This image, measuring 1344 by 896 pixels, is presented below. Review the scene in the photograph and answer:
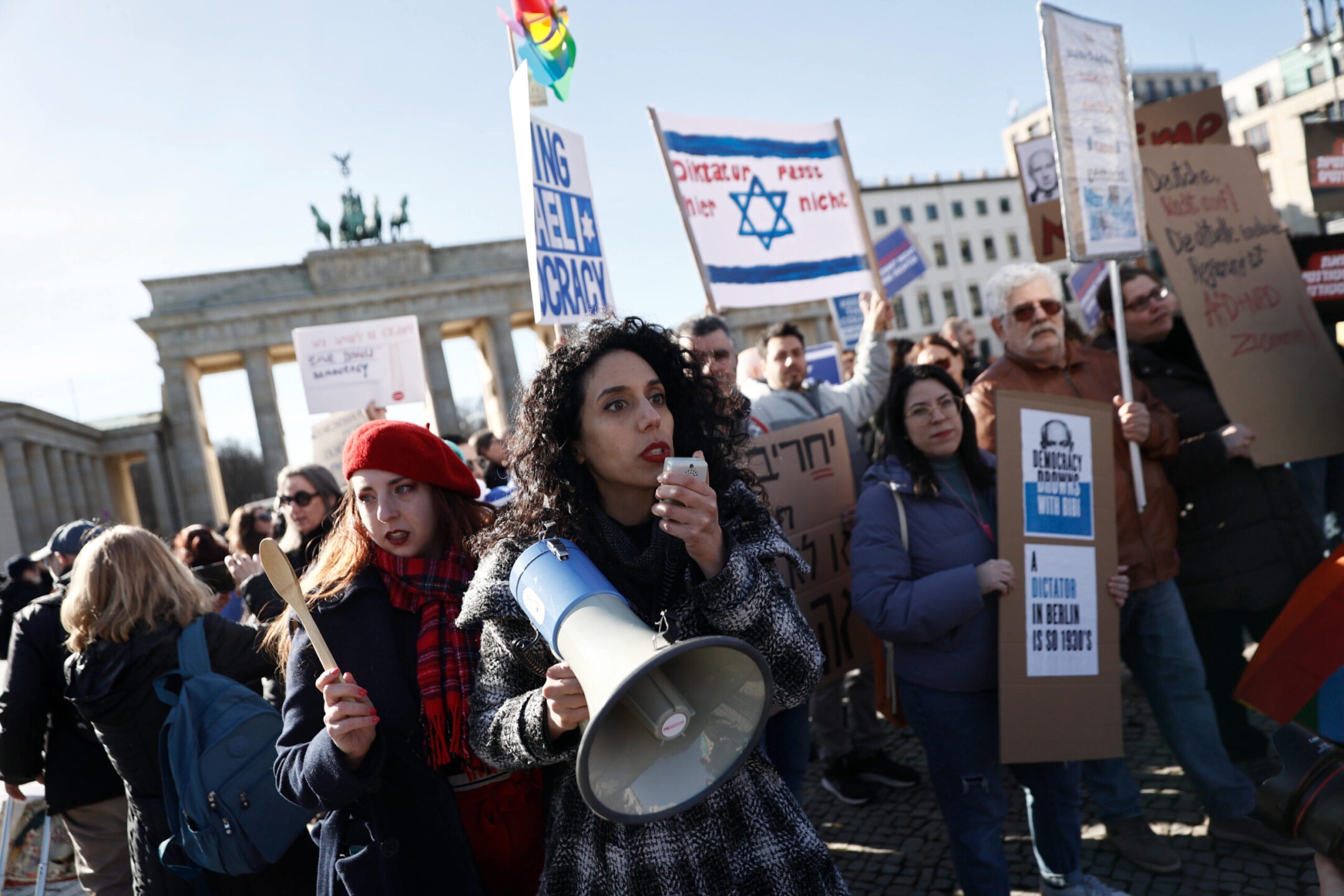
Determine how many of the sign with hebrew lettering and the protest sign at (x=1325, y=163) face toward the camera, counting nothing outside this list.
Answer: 2

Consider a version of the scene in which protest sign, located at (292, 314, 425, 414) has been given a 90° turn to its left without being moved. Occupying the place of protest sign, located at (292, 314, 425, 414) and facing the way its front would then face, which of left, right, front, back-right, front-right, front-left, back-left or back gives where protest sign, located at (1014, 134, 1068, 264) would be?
front-right

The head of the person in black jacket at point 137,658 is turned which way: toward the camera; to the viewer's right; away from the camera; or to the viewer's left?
away from the camera

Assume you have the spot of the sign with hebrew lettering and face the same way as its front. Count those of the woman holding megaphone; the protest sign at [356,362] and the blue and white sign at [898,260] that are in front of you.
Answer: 1

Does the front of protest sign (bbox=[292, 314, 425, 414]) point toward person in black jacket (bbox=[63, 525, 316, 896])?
yes

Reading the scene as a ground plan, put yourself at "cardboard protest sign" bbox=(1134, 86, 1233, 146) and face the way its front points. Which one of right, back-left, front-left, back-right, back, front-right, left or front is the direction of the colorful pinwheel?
front-right

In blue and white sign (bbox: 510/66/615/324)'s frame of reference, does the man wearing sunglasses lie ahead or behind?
ahead
